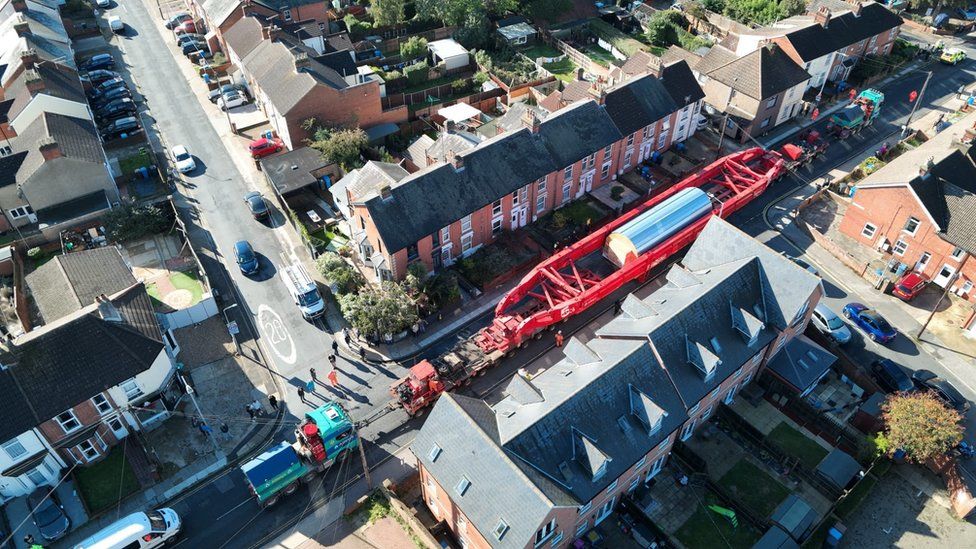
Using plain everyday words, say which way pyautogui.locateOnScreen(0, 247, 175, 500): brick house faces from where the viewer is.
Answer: facing the viewer and to the right of the viewer

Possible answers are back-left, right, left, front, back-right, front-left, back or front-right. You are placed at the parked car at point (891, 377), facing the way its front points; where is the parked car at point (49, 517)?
right

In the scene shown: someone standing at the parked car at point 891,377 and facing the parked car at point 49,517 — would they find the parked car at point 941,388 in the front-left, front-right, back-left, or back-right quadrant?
back-left

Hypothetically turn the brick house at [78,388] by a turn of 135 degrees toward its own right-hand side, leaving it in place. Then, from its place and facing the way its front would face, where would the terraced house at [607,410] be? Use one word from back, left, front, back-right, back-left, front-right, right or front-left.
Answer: back-left

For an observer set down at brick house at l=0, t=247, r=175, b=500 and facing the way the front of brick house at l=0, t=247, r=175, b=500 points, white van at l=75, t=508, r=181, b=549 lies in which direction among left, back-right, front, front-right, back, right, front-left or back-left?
front-right

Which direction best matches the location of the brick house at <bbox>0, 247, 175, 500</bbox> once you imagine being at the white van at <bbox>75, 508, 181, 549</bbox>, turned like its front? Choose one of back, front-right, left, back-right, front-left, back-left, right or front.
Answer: front-left

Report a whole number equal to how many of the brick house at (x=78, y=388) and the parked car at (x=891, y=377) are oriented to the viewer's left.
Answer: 0

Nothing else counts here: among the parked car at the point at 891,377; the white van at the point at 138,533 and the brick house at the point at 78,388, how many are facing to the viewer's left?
0

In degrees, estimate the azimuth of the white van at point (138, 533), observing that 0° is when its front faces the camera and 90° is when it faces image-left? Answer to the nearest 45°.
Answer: approximately 225°

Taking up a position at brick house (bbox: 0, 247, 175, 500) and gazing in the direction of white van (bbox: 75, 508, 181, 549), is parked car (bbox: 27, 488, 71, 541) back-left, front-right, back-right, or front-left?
front-right
